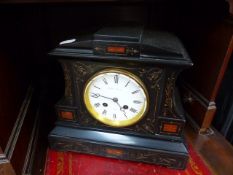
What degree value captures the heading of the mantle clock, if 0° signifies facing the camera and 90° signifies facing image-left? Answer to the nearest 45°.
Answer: approximately 0°
